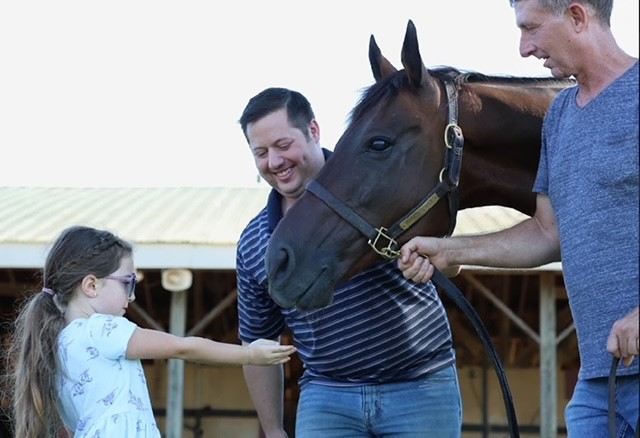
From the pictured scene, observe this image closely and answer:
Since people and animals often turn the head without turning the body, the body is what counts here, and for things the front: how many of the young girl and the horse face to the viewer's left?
1

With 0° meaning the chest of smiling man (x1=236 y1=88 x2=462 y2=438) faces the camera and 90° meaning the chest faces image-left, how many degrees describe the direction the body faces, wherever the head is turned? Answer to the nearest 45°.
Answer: approximately 0°

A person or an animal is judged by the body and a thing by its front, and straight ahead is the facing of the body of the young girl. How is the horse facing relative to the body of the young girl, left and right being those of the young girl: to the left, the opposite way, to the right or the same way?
the opposite way

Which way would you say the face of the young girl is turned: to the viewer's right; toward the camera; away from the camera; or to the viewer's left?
to the viewer's right

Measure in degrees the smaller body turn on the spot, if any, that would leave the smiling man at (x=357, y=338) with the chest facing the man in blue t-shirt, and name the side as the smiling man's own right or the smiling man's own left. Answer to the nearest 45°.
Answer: approximately 45° to the smiling man's own left

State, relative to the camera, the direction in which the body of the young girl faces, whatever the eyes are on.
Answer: to the viewer's right

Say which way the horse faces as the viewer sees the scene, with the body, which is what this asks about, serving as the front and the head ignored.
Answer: to the viewer's left

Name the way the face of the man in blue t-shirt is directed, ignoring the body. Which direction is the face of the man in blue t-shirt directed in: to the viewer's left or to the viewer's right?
to the viewer's left
